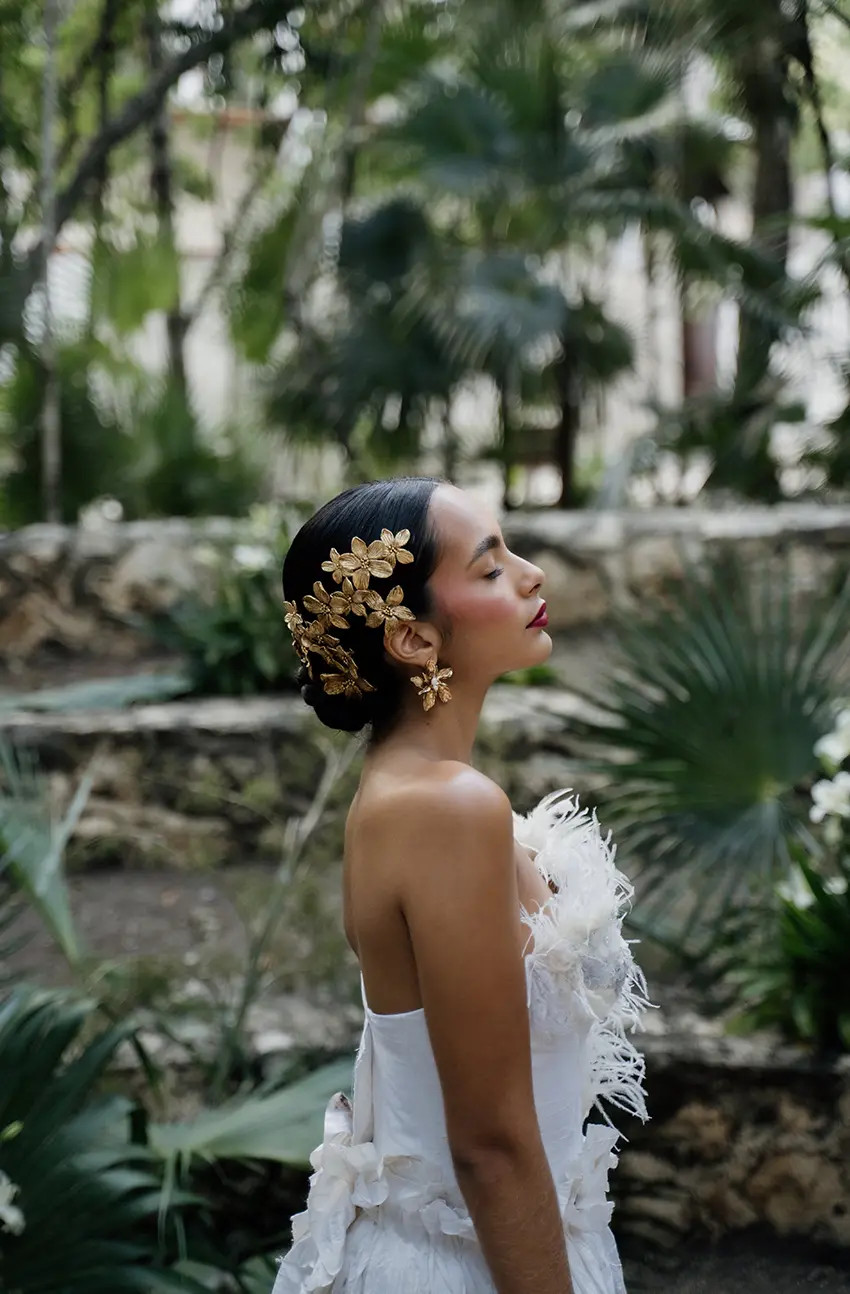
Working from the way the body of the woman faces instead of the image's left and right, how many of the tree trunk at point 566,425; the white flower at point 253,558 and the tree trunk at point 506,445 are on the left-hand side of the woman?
3

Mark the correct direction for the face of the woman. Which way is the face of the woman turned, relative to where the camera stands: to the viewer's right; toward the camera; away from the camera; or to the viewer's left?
to the viewer's right

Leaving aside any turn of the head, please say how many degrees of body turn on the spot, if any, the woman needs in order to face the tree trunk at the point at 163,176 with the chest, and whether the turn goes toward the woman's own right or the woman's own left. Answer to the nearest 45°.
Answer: approximately 90° to the woman's own left

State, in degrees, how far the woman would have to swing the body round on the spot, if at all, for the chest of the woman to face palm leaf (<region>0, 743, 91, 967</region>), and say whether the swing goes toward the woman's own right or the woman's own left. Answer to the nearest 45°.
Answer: approximately 135° to the woman's own left

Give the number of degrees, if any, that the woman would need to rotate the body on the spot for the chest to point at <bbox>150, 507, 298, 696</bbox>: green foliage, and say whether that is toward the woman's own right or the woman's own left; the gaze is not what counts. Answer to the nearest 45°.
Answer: approximately 90° to the woman's own left

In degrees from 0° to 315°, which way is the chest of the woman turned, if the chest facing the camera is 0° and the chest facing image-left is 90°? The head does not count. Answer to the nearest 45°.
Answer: approximately 270°

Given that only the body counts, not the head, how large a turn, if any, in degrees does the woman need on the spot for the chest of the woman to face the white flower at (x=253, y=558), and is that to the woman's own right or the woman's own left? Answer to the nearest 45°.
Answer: approximately 90° to the woman's own left

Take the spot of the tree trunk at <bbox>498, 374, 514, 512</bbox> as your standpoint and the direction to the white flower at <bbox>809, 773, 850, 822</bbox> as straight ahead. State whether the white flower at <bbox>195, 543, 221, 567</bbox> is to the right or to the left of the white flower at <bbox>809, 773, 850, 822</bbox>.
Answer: right
